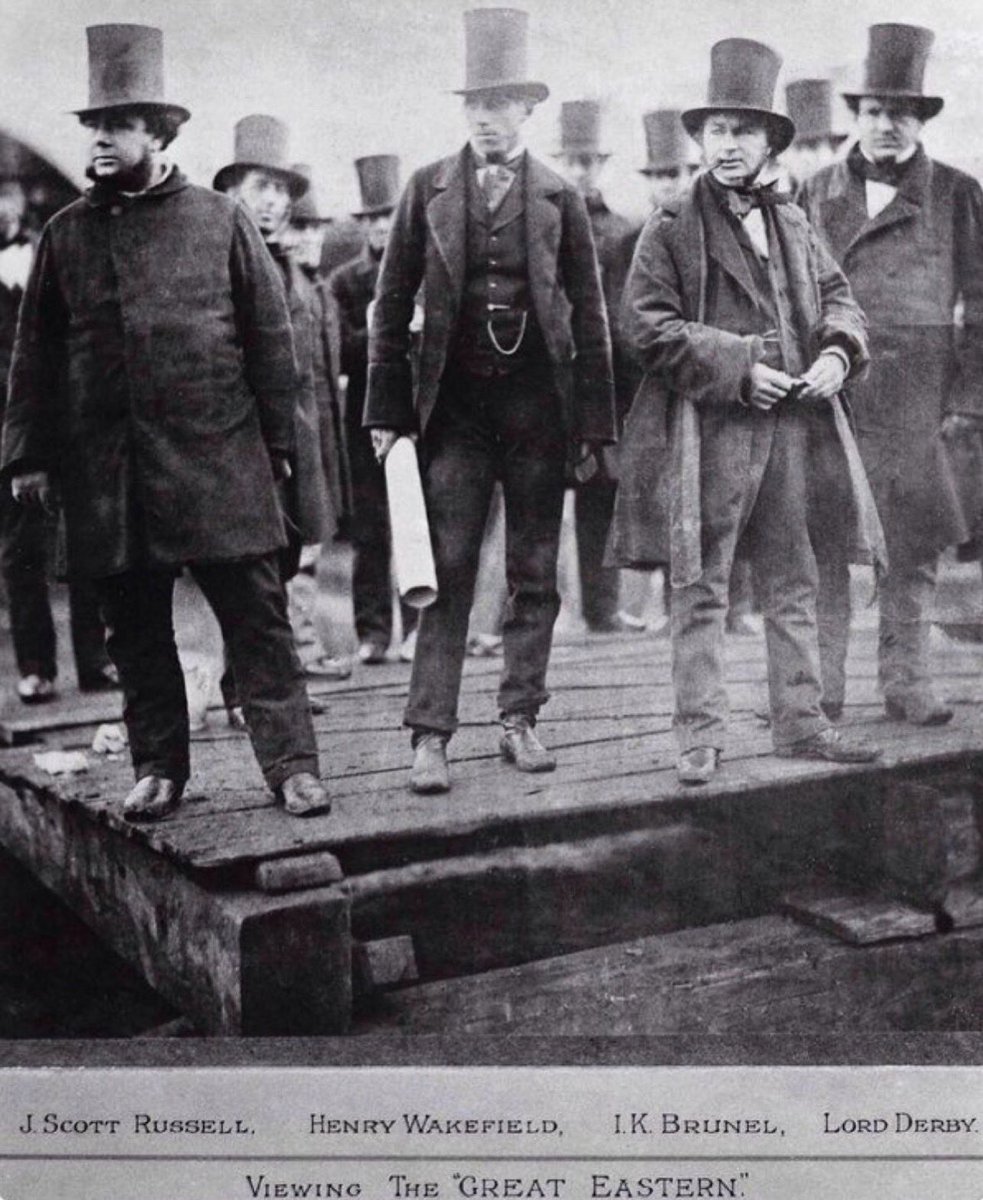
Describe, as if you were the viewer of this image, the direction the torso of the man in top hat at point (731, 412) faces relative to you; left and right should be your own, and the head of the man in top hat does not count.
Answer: facing the viewer and to the right of the viewer

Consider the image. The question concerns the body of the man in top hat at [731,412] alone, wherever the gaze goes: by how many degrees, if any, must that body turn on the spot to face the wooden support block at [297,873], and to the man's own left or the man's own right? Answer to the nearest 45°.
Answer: approximately 90° to the man's own right

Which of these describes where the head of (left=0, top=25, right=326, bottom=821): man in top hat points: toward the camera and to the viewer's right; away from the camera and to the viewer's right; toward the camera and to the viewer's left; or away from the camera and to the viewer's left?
toward the camera and to the viewer's left

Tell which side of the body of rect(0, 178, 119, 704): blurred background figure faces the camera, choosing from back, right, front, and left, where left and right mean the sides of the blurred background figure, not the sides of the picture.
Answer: front

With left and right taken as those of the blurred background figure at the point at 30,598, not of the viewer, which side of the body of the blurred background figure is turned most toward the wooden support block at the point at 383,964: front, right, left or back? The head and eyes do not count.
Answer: front

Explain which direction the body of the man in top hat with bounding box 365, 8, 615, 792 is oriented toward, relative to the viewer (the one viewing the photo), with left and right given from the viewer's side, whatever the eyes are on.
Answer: facing the viewer

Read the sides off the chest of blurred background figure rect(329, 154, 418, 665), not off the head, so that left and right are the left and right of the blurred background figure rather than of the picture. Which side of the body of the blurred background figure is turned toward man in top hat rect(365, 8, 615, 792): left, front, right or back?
front

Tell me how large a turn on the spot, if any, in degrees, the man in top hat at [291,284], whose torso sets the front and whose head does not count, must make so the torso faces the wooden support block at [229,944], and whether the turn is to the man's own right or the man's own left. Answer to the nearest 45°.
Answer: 0° — they already face it

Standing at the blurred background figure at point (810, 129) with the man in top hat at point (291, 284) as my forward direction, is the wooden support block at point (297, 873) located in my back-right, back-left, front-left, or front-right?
front-left

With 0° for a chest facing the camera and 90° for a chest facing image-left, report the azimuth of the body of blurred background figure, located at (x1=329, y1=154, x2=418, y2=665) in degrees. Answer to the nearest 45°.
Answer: approximately 0°

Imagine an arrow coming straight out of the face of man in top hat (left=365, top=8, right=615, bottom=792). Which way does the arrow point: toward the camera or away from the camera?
toward the camera
